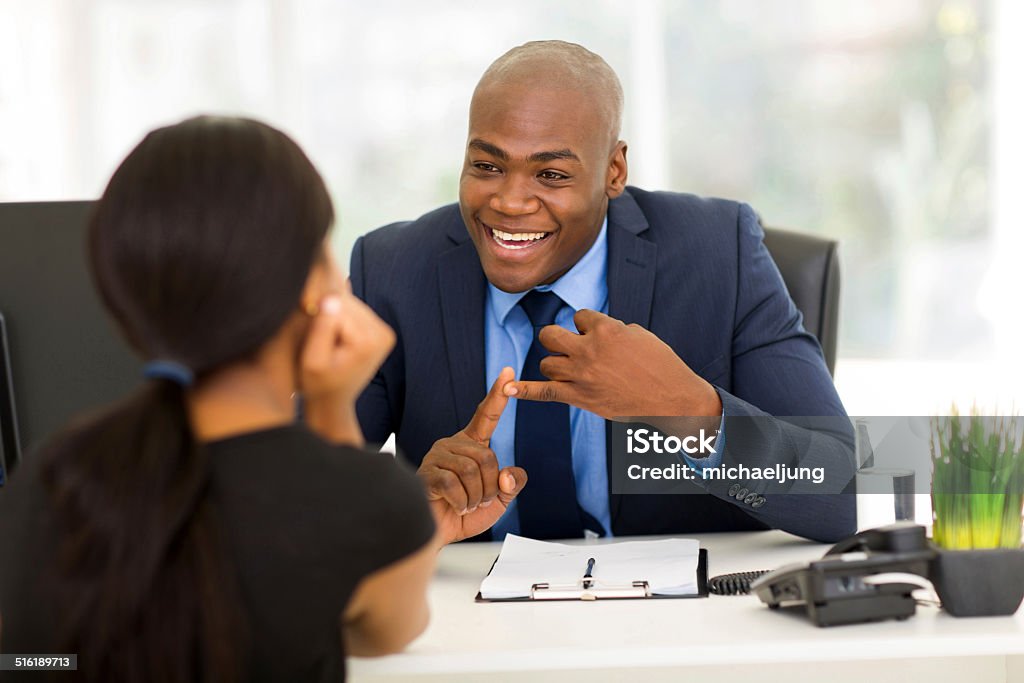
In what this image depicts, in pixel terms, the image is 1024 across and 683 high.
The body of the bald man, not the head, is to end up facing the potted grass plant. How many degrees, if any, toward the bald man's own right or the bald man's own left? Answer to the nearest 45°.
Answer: approximately 45° to the bald man's own left

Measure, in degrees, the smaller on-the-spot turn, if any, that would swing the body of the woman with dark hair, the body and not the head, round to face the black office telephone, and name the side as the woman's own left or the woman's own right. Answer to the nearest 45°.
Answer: approximately 45° to the woman's own right

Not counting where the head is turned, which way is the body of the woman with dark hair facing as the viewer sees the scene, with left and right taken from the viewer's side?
facing away from the viewer and to the right of the viewer

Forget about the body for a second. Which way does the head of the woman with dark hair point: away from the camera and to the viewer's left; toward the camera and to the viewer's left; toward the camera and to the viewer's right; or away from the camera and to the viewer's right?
away from the camera and to the viewer's right
